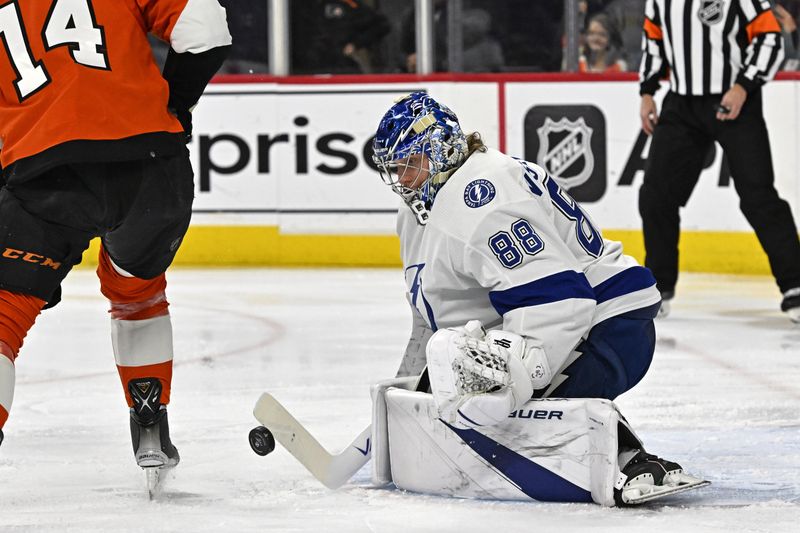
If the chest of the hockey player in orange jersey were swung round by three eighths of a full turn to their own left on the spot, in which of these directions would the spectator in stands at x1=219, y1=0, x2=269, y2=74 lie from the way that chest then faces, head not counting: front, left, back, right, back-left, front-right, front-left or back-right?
back-right

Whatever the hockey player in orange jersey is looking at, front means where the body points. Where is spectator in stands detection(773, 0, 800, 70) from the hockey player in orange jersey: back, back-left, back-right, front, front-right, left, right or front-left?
front-right

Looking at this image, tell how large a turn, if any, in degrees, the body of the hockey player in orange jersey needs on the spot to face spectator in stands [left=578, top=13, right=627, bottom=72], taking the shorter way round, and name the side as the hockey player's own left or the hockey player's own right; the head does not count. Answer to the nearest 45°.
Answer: approximately 45° to the hockey player's own right

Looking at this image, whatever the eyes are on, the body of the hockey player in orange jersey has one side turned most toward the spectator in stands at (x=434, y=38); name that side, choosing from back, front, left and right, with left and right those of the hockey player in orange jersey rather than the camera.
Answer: front

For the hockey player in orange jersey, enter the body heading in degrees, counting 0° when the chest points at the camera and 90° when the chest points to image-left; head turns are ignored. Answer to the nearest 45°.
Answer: approximately 180°

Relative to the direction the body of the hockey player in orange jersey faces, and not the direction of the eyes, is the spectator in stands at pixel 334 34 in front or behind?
in front

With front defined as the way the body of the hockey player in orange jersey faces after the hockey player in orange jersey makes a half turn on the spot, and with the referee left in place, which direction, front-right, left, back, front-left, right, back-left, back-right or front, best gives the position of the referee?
back-left
